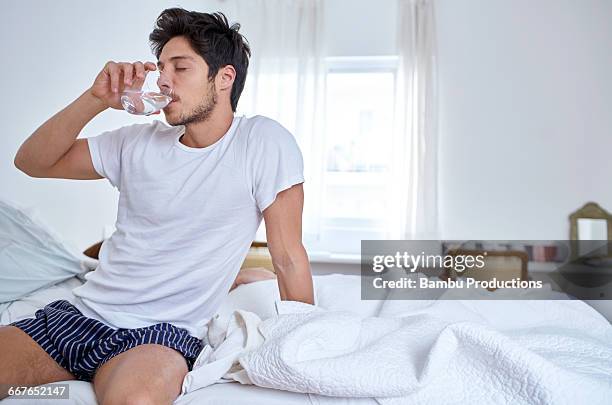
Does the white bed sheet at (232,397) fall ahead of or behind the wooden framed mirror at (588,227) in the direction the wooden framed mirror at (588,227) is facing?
ahead

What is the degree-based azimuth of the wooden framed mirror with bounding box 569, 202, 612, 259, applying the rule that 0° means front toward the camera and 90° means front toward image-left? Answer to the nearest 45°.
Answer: approximately 0°

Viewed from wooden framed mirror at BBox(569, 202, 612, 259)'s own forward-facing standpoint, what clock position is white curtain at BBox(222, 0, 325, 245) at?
The white curtain is roughly at 2 o'clock from the wooden framed mirror.

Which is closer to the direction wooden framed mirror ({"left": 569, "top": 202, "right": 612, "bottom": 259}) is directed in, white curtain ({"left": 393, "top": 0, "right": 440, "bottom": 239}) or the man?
the man

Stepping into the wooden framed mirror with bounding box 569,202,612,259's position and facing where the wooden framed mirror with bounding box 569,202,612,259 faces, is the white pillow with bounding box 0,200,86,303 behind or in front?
in front

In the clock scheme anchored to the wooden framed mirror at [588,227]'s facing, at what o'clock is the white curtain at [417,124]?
The white curtain is roughly at 2 o'clock from the wooden framed mirror.

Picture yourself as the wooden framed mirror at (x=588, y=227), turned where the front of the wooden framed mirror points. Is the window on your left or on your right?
on your right
